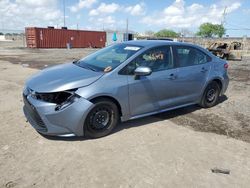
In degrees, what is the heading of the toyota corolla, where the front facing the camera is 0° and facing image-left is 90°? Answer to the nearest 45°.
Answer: approximately 45°

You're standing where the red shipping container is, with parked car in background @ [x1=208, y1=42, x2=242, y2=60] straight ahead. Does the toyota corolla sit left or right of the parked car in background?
right

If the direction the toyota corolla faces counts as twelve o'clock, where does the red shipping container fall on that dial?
The red shipping container is roughly at 4 o'clock from the toyota corolla.

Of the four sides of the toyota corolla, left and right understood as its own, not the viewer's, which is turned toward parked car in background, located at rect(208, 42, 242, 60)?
back
